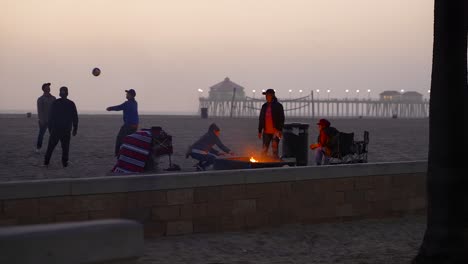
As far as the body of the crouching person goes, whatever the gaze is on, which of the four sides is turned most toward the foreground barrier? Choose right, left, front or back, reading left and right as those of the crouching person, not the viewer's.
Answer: right

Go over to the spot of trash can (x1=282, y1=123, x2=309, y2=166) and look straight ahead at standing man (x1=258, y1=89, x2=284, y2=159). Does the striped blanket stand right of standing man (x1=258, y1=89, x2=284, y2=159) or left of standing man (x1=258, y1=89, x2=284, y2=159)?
left

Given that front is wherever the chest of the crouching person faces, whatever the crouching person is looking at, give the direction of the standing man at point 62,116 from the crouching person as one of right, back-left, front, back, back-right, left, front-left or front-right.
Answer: back

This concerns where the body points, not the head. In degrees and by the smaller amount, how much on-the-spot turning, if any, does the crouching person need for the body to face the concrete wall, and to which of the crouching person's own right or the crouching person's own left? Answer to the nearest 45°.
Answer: approximately 90° to the crouching person's own right

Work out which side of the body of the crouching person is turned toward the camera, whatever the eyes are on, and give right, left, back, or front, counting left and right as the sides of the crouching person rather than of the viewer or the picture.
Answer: right

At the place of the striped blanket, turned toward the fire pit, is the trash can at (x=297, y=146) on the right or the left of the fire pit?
left

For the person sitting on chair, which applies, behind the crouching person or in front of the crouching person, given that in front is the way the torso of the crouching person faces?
in front

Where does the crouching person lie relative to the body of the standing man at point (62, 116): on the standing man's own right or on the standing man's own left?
on the standing man's own right
